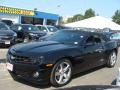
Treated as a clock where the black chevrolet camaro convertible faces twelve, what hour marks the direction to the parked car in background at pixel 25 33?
The parked car in background is roughly at 4 o'clock from the black chevrolet camaro convertible.

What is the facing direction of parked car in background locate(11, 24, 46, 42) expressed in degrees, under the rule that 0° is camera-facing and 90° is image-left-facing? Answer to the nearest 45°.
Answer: approximately 315°

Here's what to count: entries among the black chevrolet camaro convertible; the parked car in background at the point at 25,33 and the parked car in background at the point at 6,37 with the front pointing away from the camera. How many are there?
0

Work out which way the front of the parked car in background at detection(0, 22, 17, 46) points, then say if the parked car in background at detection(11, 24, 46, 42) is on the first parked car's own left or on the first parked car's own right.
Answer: on the first parked car's own left

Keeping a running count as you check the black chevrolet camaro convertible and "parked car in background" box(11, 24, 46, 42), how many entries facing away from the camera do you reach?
0

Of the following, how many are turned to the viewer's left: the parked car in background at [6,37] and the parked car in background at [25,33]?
0

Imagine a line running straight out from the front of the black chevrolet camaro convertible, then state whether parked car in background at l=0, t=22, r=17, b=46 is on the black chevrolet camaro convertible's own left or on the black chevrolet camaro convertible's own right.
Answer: on the black chevrolet camaro convertible's own right

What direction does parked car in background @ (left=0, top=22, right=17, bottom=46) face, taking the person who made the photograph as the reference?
facing the viewer and to the right of the viewer

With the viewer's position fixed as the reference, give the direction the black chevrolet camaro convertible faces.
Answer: facing the viewer and to the left of the viewer

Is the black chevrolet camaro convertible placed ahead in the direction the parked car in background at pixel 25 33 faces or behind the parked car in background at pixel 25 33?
ahead

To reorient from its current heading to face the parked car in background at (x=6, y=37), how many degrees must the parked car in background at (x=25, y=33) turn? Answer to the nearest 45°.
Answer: approximately 45° to its right

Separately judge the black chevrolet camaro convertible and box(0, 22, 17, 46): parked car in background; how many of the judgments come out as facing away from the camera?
0

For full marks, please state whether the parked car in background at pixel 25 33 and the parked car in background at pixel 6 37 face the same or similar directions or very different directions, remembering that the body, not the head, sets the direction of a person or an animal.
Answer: same or similar directions
